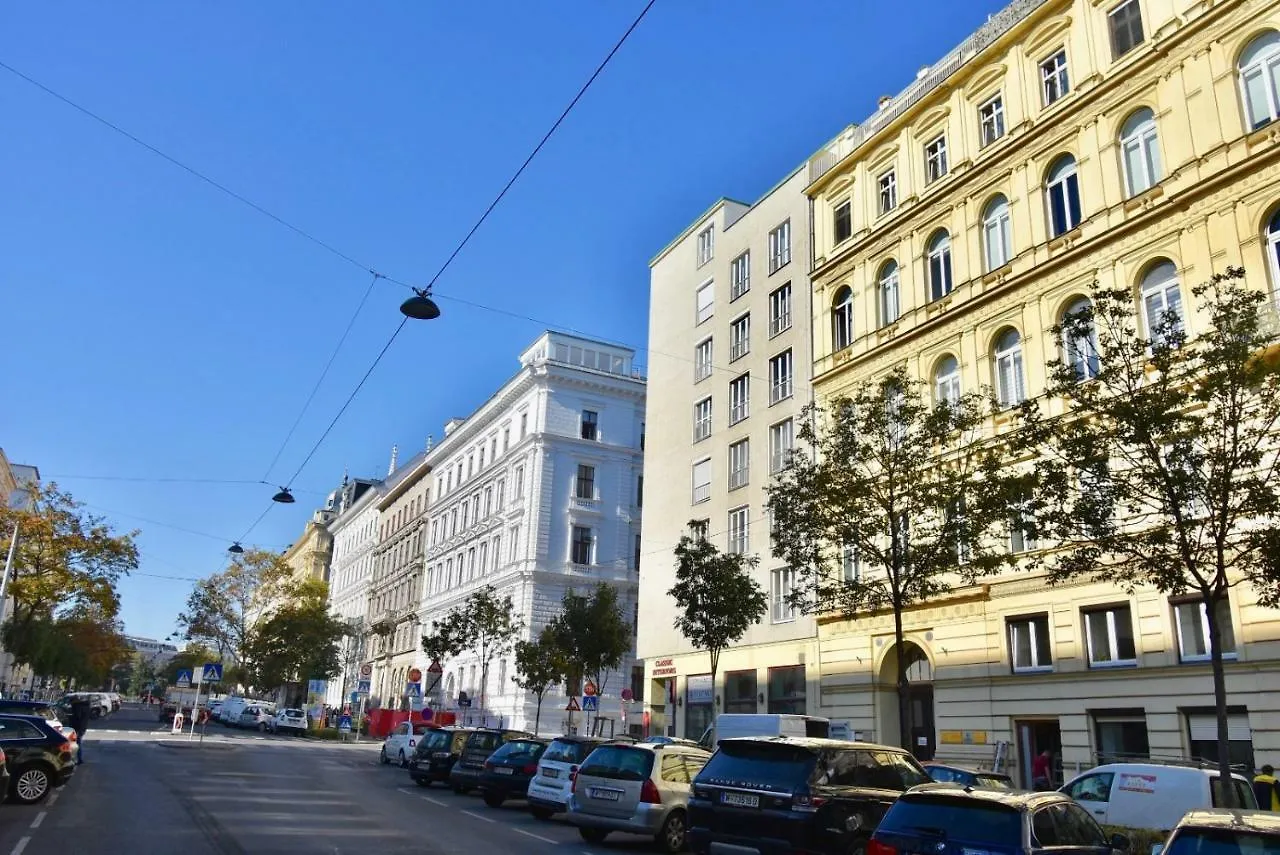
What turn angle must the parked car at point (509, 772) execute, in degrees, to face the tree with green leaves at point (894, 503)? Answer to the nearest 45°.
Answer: approximately 90° to its right

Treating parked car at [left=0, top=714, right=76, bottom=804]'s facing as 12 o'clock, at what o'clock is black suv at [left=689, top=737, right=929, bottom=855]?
The black suv is roughly at 8 o'clock from the parked car.

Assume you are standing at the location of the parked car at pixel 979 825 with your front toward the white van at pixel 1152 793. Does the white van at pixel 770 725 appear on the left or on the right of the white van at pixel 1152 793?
left

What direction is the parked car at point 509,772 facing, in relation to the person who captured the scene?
facing away from the viewer and to the right of the viewer

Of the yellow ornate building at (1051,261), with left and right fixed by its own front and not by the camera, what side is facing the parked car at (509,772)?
front

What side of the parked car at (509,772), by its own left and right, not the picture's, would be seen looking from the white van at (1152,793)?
right

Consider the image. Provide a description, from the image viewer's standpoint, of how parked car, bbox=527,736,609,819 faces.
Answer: facing away from the viewer and to the right of the viewer
